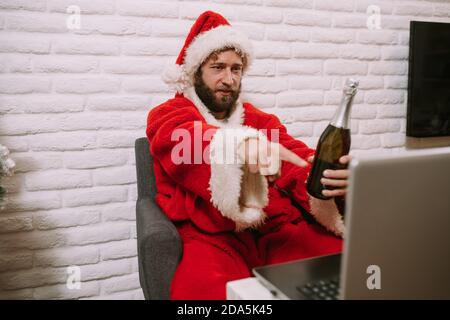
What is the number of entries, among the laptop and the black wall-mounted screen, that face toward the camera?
1

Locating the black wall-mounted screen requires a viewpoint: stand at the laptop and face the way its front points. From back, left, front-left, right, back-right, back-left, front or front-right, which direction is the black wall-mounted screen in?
front-right

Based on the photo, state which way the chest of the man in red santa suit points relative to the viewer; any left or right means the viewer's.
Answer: facing the viewer and to the right of the viewer

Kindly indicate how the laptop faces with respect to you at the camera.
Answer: facing away from the viewer and to the left of the viewer

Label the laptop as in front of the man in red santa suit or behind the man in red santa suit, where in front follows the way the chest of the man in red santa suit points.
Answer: in front

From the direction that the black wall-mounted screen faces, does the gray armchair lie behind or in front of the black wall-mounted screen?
in front

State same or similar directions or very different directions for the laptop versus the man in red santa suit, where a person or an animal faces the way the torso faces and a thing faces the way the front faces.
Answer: very different directions
